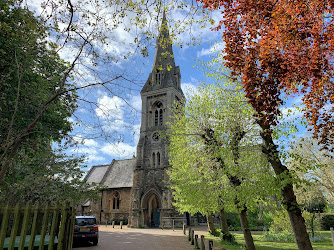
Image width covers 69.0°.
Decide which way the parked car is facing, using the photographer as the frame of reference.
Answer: facing away from the viewer

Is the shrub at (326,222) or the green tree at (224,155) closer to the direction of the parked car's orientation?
the shrub

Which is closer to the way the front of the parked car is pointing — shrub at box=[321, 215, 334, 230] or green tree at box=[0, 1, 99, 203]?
the shrub

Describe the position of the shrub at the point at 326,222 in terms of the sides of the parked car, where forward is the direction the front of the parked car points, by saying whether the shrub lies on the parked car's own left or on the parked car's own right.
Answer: on the parked car's own right

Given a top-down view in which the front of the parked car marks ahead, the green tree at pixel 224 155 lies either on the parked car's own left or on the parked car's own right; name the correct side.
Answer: on the parked car's own right

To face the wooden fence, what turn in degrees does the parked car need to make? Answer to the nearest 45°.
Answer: approximately 180°

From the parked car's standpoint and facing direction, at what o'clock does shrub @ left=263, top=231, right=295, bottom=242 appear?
The shrub is roughly at 3 o'clock from the parked car.
